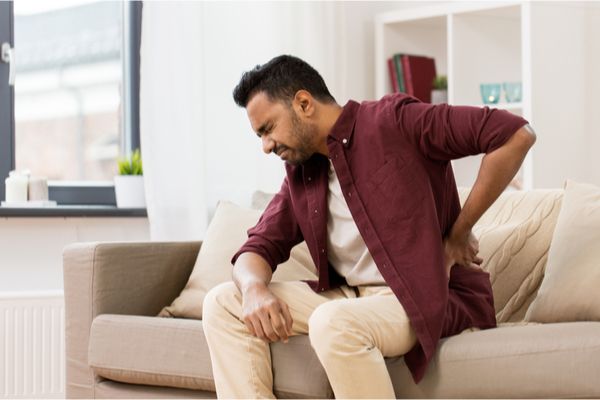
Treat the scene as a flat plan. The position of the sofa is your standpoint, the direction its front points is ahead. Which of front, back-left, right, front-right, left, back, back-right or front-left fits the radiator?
back-right

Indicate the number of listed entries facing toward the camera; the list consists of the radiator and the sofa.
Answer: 2

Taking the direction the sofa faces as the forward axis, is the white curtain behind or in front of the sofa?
behind

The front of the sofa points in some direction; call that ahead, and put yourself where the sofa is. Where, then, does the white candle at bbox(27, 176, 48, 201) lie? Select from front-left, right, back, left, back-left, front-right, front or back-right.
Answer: back-right

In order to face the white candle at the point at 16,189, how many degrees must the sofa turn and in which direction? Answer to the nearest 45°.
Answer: approximately 135° to its right

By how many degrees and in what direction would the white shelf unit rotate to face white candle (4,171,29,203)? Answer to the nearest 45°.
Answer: approximately 45° to its right

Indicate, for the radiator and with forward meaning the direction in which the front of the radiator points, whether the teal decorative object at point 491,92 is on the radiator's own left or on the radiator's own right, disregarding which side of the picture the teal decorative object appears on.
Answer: on the radiator's own left

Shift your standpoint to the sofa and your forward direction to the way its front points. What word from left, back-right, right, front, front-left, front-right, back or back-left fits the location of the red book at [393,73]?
back

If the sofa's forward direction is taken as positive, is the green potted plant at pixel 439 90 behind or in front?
behind

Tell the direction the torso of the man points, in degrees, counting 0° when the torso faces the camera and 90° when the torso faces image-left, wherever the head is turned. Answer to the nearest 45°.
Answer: approximately 45°
